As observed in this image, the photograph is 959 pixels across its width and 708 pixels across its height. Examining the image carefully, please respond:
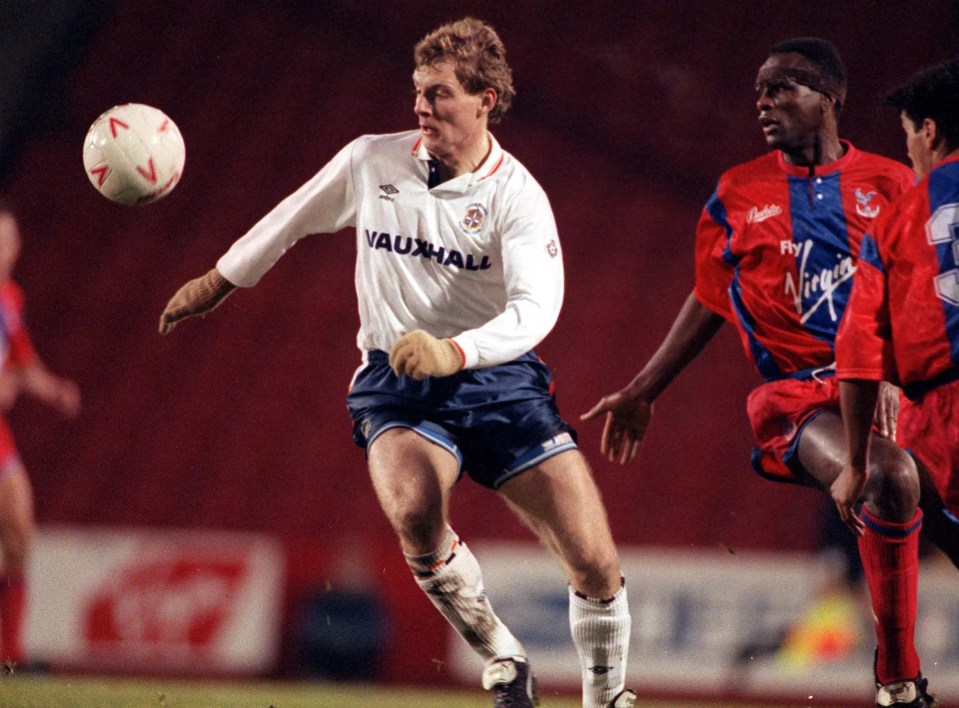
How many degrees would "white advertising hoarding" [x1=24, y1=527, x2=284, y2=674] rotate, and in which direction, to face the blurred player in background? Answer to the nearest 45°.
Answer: approximately 45° to its right

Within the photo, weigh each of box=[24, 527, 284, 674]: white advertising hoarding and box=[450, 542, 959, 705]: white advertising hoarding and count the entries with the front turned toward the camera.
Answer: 2

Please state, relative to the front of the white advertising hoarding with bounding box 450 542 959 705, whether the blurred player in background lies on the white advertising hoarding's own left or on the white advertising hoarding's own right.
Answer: on the white advertising hoarding's own right

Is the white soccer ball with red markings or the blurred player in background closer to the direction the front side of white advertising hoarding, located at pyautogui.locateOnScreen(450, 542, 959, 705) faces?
the white soccer ball with red markings

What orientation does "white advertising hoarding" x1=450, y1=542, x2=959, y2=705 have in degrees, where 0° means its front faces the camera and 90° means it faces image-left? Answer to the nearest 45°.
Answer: approximately 0°

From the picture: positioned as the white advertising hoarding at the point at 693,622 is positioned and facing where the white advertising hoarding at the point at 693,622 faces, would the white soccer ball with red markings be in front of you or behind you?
in front

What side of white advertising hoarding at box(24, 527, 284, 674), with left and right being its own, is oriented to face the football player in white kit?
front

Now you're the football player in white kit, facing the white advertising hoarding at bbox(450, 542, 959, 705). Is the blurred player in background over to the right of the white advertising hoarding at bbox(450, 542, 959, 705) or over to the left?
left

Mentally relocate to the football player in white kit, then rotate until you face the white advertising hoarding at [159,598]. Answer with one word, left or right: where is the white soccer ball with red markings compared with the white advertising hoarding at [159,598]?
left

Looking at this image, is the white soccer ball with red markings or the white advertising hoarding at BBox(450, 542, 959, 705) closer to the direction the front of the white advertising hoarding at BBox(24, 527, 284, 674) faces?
the white soccer ball with red markings

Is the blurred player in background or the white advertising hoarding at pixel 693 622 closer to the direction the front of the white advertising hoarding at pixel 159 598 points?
the blurred player in background

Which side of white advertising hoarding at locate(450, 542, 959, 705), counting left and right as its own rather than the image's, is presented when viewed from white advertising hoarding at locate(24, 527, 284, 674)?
right
